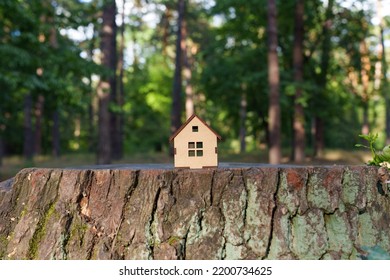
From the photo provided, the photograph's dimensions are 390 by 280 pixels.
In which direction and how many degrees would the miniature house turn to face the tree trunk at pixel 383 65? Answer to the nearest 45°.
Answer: approximately 135° to its left

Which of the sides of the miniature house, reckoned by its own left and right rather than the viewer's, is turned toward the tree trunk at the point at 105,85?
back

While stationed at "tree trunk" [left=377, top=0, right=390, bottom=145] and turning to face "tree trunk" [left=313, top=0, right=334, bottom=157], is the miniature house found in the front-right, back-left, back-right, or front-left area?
front-left

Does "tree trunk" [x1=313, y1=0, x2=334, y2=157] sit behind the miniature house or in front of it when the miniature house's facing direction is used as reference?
behind

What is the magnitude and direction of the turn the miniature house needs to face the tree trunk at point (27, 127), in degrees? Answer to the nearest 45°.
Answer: approximately 135° to its right

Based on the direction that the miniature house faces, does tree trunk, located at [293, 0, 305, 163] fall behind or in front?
behind

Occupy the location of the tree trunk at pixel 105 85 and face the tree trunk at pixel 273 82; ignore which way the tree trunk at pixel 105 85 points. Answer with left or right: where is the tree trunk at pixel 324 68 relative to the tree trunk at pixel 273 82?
left

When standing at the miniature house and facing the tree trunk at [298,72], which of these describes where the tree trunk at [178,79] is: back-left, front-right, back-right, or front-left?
front-left

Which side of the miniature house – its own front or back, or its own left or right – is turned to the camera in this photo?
front

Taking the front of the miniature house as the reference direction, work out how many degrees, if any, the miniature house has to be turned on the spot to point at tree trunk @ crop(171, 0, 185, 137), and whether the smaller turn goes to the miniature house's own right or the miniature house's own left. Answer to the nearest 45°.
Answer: approximately 180°

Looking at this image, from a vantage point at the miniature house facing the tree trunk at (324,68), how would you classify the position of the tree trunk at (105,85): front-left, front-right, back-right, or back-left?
front-left
